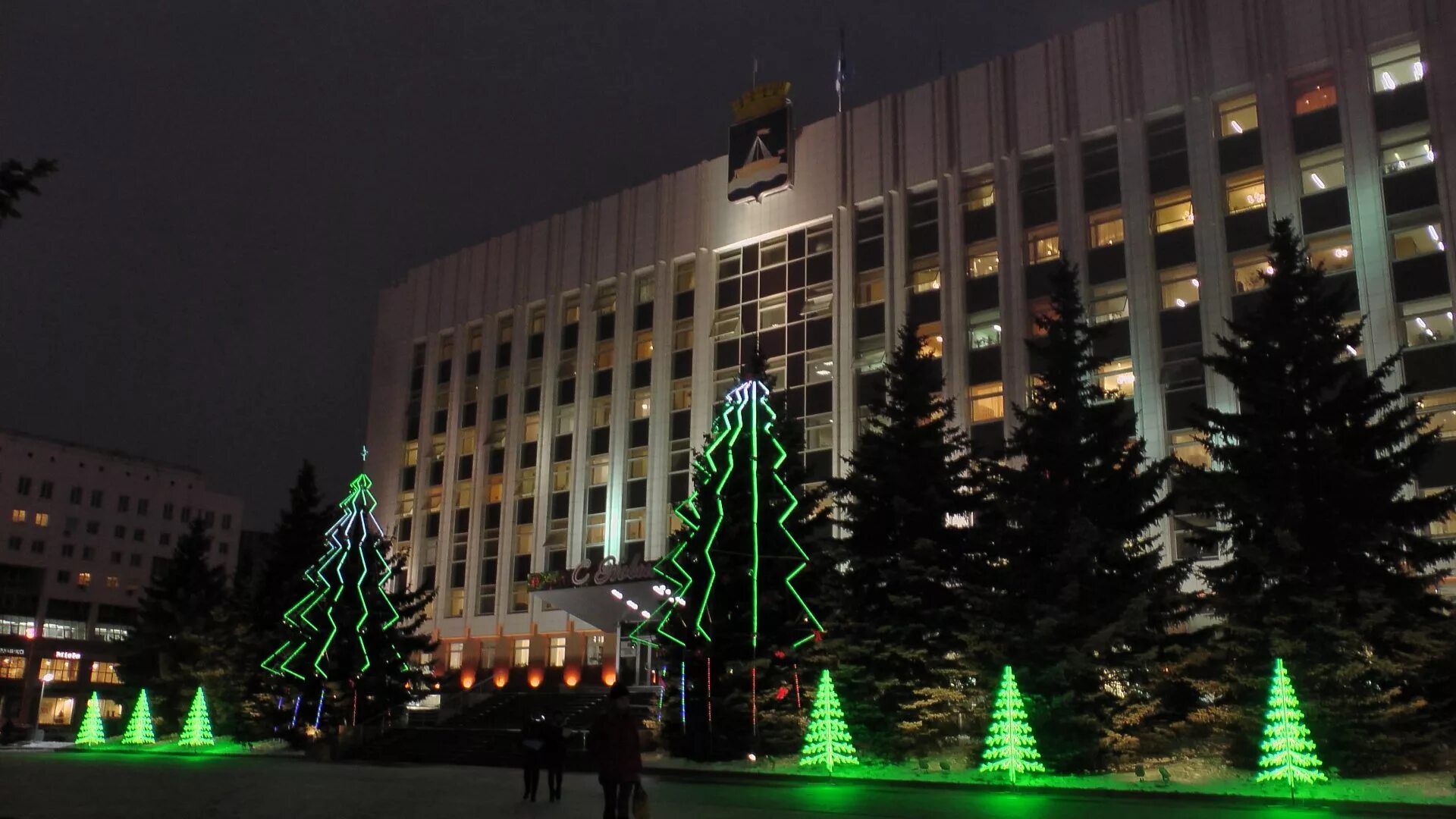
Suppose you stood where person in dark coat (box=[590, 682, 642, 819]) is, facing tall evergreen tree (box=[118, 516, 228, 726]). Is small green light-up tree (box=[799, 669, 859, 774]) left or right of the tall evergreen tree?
right

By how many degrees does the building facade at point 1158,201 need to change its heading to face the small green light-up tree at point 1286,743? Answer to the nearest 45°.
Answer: approximately 45° to its left

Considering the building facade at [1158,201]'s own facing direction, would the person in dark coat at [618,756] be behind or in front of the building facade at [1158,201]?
in front

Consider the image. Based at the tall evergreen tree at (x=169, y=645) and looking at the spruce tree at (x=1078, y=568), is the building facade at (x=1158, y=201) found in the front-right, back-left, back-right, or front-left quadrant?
front-left

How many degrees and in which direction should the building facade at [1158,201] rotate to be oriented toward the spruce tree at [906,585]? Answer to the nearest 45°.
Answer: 0° — it already faces it

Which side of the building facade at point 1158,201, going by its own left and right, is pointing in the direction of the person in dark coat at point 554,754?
front

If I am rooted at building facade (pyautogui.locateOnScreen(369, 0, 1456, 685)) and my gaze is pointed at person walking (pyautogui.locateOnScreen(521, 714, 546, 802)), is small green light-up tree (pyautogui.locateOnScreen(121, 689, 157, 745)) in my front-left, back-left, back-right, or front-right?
front-right

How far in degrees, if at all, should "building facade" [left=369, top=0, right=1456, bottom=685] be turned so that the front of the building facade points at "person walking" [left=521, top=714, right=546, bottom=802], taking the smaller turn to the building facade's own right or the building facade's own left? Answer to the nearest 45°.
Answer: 0° — it already faces them
